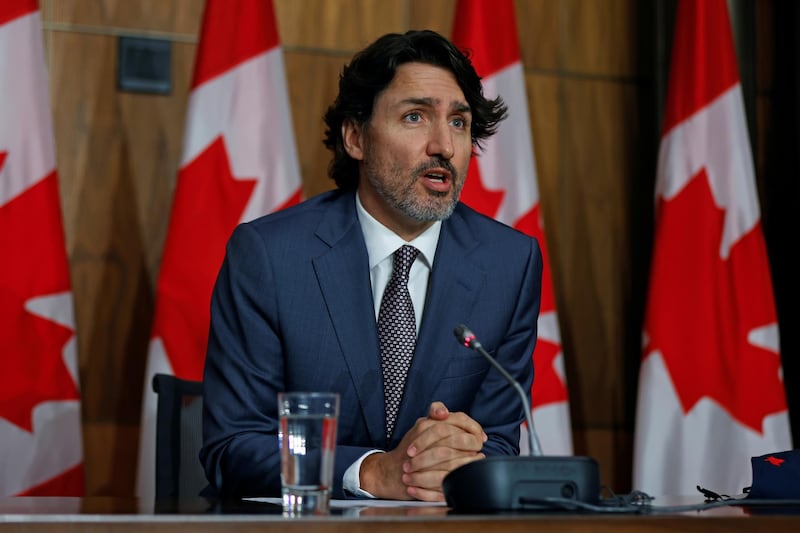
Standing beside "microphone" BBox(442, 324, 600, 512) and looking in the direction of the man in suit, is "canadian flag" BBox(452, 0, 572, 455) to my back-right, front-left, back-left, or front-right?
front-right

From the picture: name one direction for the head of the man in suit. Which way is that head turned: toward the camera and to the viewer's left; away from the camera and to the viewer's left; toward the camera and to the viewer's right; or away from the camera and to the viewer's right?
toward the camera and to the viewer's right

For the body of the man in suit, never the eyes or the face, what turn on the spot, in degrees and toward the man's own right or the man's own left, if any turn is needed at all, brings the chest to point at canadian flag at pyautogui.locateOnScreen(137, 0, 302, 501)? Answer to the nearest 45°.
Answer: approximately 180°

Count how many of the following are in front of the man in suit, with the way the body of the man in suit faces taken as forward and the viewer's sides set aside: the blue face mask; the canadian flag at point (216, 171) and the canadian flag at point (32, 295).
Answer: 1

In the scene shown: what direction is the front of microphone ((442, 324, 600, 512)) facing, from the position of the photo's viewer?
facing away from the viewer and to the left of the viewer

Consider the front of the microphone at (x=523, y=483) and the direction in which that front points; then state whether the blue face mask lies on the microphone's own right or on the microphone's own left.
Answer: on the microphone's own right

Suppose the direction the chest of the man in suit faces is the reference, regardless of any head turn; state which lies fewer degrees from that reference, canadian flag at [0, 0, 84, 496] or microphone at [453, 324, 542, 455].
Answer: the microphone

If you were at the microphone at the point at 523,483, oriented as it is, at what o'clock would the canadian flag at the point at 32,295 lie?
The canadian flag is roughly at 12 o'clock from the microphone.

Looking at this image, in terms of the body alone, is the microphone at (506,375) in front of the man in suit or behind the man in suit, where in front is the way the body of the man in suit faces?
in front

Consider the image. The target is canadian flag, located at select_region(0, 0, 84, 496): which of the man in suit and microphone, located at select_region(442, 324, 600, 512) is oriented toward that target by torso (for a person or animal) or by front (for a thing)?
the microphone

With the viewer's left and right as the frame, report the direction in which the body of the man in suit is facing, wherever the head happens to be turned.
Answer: facing the viewer and to the right of the viewer

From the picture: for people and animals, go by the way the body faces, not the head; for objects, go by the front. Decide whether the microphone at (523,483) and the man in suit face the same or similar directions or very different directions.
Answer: very different directions
